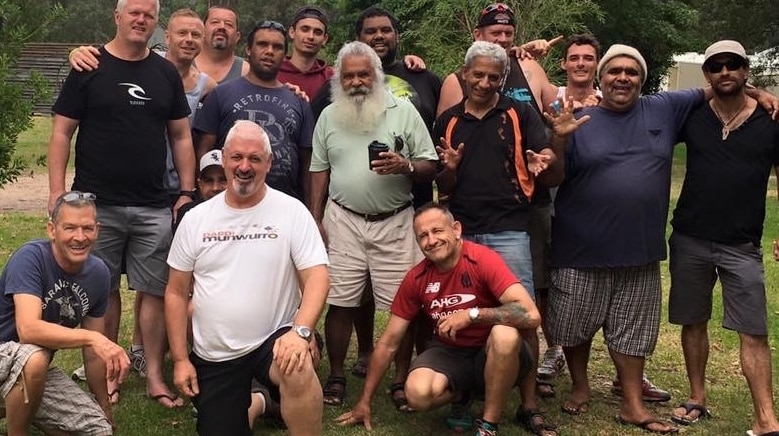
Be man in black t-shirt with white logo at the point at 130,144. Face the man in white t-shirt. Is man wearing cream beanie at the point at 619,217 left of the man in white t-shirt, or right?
left

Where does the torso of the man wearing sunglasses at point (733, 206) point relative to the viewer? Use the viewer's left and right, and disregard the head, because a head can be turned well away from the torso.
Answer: facing the viewer

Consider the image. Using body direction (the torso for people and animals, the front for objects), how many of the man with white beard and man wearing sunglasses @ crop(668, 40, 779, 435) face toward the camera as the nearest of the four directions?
2

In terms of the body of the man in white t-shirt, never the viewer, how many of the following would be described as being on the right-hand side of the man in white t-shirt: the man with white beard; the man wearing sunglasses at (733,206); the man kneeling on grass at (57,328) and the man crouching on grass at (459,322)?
1

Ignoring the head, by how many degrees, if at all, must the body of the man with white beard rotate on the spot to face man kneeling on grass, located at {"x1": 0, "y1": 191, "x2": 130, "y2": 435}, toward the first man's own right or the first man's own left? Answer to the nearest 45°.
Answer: approximately 45° to the first man's own right

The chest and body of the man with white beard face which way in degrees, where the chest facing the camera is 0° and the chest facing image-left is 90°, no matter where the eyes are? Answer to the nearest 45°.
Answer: approximately 0°

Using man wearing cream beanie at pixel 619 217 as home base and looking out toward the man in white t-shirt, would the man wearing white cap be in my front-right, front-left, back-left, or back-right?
front-right

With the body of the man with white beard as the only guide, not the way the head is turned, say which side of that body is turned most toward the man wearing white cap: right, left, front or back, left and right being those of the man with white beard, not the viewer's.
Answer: right

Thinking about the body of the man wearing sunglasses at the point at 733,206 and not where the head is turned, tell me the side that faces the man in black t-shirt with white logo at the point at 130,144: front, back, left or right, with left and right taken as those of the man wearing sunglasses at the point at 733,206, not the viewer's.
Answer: right

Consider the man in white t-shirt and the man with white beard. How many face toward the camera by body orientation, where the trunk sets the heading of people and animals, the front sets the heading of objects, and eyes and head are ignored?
2

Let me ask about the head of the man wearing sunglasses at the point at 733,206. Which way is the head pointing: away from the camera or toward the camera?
toward the camera

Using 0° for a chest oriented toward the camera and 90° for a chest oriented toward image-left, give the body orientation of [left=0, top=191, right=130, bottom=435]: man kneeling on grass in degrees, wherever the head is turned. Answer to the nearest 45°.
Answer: approximately 315°

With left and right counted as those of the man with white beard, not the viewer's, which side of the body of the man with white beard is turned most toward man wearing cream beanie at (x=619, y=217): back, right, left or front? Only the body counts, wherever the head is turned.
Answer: left

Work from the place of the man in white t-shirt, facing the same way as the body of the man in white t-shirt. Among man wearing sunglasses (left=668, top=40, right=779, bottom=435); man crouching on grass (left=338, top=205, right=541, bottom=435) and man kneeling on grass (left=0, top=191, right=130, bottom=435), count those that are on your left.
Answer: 2
